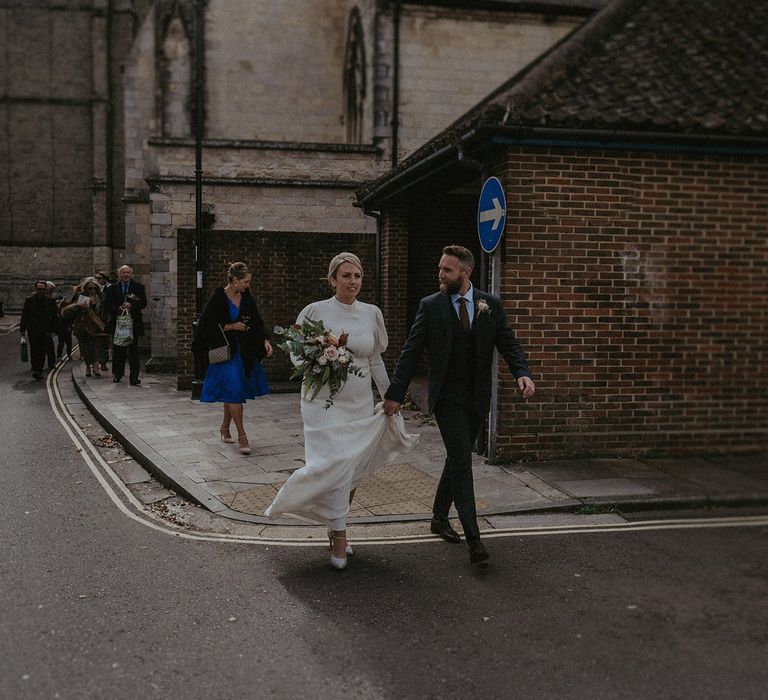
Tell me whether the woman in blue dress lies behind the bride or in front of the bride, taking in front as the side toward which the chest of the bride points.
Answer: behind

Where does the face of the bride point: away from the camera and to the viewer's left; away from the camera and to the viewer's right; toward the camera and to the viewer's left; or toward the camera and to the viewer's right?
toward the camera and to the viewer's right

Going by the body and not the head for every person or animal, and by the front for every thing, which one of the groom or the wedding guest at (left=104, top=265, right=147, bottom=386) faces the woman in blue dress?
the wedding guest

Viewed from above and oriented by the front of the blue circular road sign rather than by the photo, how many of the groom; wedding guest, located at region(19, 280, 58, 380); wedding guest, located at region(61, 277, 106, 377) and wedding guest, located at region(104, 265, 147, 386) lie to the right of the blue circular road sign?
3

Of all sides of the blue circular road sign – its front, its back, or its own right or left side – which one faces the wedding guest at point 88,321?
right

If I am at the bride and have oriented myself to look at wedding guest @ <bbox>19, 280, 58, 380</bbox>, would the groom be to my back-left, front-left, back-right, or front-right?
back-right

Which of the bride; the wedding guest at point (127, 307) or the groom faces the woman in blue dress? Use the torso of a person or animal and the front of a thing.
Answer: the wedding guest
